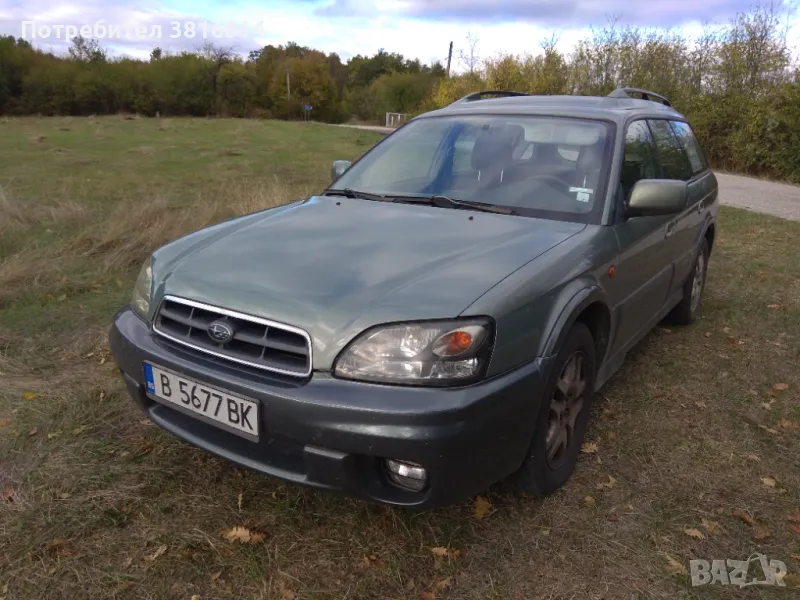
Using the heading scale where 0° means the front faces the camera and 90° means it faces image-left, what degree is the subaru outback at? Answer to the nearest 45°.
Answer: approximately 45°

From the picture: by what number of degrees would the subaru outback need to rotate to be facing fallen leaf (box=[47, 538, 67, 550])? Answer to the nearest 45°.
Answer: approximately 45° to its right
